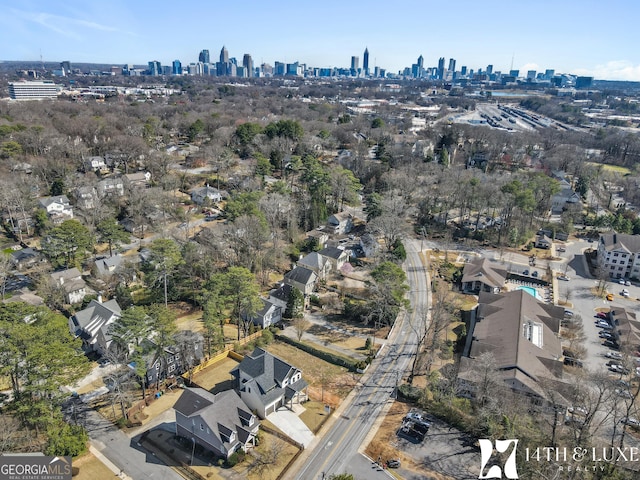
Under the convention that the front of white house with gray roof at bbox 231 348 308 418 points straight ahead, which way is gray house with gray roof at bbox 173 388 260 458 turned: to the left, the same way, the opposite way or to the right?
the same way

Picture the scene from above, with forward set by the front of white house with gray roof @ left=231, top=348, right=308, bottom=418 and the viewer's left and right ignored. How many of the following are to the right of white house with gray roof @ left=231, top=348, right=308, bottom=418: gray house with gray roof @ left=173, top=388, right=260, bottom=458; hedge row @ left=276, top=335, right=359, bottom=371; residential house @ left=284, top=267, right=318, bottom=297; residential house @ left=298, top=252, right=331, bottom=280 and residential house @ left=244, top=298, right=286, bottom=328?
1

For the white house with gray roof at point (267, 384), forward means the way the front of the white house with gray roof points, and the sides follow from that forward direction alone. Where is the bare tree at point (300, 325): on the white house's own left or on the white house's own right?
on the white house's own left

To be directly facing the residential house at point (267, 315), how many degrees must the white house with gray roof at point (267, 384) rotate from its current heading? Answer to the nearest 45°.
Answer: approximately 135° to its left

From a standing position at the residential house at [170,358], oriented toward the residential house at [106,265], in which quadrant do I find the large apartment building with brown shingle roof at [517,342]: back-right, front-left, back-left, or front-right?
back-right

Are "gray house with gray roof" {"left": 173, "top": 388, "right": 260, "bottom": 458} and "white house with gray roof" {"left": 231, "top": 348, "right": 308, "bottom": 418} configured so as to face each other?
no

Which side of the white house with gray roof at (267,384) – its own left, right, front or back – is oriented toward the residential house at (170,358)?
back

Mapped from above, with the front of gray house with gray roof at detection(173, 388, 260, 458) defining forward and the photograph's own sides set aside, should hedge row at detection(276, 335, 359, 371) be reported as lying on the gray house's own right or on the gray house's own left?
on the gray house's own left

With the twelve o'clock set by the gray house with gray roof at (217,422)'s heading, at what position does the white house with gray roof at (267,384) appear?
the white house with gray roof at (267,384) is roughly at 9 o'clock from the gray house with gray roof at (217,422).

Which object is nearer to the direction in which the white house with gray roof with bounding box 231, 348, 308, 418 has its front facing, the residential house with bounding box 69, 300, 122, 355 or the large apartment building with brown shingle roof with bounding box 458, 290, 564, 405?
the large apartment building with brown shingle roof

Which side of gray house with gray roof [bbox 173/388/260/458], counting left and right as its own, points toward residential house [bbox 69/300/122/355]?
back

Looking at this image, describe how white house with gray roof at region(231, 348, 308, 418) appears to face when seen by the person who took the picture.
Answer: facing the viewer and to the right of the viewer

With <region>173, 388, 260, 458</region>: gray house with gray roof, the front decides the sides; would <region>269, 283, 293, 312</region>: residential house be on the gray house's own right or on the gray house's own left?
on the gray house's own left

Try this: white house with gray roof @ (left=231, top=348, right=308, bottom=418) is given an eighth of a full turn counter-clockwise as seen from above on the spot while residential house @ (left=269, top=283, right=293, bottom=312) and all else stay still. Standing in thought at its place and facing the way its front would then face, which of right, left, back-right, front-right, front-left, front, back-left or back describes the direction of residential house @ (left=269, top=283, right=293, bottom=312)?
left

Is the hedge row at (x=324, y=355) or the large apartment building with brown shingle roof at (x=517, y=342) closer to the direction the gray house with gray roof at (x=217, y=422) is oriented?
the large apartment building with brown shingle roof

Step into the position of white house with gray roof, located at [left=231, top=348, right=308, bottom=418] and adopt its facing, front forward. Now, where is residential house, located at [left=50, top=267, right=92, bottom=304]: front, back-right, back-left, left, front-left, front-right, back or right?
back

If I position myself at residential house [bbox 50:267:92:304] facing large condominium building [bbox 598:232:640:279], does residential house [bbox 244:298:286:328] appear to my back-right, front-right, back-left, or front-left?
front-right

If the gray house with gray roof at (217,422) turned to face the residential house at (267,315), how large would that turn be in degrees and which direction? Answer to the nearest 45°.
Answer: approximately 135° to its left

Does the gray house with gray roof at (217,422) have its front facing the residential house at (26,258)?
no

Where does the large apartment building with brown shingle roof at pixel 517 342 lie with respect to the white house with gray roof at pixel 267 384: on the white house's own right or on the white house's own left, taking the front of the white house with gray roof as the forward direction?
on the white house's own left
